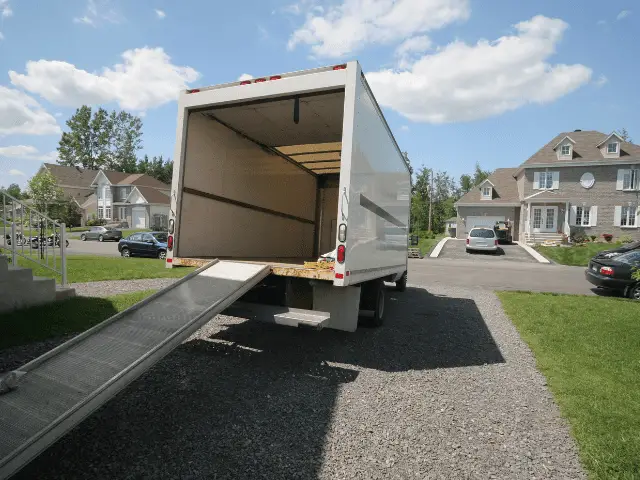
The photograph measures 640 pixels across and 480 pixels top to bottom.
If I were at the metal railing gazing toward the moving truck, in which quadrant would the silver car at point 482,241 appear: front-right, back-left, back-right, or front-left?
front-left

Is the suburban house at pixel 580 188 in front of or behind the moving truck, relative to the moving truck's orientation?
in front

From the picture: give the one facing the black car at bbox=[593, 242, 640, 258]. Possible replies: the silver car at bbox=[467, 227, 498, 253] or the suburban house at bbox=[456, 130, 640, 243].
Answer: the suburban house

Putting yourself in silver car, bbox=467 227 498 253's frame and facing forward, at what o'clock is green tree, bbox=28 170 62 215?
The green tree is roughly at 9 o'clock from the silver car.

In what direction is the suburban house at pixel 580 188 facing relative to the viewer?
toward the camera

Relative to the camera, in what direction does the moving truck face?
facing away from the viewer and to the right of the viewer

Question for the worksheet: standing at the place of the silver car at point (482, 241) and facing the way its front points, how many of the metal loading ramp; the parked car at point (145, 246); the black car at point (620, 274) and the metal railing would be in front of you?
0

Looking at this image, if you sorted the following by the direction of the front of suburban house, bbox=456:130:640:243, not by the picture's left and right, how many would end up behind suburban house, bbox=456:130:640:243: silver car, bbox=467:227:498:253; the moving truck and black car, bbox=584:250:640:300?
0

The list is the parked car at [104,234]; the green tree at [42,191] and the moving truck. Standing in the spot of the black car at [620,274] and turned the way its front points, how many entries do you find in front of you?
0

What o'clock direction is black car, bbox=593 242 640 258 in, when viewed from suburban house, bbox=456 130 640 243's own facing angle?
The black car is roughly at 12 o'clock from the suburban house.

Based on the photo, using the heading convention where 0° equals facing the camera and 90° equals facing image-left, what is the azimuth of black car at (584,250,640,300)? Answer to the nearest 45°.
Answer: approximately 225°

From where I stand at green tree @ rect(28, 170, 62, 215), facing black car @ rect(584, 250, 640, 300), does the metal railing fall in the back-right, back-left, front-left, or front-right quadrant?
front-right

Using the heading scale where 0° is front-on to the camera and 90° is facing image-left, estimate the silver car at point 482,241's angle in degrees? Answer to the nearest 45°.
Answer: approximately 180°

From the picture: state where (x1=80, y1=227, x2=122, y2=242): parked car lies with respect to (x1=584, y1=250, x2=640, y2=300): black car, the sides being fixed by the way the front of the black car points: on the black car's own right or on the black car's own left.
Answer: on the black car's own left

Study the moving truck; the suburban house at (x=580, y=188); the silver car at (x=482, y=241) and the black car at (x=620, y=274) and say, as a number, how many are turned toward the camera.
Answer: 1

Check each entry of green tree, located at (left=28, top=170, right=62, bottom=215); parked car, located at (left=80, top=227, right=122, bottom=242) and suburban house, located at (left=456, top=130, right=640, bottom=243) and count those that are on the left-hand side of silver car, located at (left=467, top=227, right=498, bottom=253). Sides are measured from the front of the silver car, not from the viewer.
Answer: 2

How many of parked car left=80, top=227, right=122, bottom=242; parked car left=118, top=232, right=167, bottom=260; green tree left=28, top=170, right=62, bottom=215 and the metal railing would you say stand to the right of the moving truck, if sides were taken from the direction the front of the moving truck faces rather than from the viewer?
0

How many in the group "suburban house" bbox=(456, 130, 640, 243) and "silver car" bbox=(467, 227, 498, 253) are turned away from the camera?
1

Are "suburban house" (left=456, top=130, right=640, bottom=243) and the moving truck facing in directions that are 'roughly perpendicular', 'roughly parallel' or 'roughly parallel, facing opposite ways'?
roughly parallel, facing opposite ways
